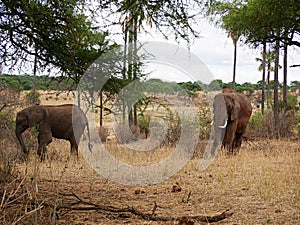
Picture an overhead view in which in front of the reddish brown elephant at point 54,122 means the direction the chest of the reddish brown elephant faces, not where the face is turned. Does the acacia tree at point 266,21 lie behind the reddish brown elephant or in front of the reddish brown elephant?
behind

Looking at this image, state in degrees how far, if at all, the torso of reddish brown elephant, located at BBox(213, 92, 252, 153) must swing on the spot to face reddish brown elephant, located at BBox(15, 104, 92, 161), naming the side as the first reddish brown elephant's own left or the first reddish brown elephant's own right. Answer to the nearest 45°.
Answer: approximately 45° to the first reddish brown elephant's own right

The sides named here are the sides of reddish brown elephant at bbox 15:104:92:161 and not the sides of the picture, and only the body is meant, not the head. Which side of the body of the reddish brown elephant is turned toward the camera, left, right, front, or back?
left

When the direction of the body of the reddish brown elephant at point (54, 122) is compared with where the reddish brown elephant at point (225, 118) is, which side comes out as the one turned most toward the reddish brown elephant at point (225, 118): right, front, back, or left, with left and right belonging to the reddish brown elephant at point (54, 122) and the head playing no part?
back

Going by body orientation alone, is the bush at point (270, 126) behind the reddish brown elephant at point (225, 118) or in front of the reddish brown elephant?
behind

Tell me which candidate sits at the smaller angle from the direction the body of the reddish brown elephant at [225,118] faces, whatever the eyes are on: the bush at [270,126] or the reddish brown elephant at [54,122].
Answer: the reddish brown elephant

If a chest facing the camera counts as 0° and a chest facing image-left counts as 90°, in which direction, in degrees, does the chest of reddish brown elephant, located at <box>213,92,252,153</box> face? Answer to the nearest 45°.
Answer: approximately 45°

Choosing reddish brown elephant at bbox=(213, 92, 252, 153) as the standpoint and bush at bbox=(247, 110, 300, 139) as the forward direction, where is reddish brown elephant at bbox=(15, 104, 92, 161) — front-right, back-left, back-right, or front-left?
back-left
